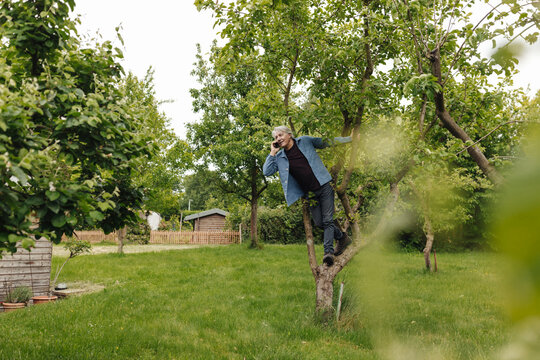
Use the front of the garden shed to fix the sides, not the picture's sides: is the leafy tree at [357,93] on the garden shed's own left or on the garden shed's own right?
on the garden shed's own left

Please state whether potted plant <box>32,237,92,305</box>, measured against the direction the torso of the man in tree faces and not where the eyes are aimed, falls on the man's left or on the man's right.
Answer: on the man's right

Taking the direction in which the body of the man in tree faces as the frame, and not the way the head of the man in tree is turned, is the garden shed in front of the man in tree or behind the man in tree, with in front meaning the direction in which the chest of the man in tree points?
behind
